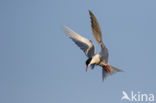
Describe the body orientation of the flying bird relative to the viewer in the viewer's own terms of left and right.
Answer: facing the viewer and to the left of the viewer
